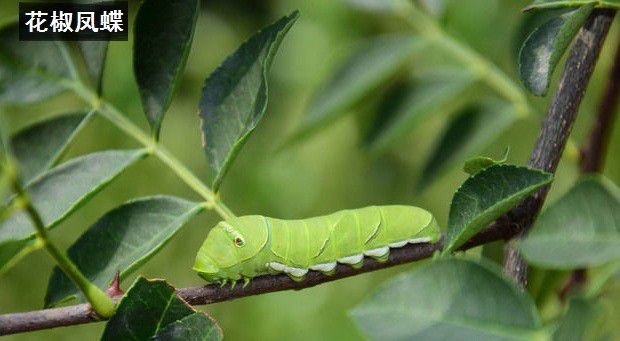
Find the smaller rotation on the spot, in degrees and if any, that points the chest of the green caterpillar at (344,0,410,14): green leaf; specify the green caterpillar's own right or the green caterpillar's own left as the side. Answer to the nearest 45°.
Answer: approximately 90° to the green caterpillar's own right

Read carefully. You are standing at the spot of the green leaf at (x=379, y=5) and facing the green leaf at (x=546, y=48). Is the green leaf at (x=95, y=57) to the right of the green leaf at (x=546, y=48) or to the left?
right

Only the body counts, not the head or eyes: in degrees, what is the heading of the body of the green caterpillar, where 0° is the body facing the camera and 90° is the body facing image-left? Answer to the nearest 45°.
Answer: approximately 90°
